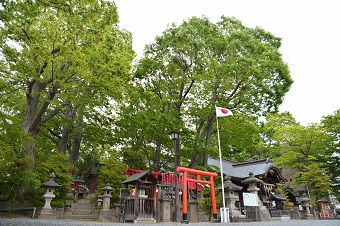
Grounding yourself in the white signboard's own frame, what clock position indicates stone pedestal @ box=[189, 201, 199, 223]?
The stone pedestal is roughly at 3 o'clock from the white signboard.

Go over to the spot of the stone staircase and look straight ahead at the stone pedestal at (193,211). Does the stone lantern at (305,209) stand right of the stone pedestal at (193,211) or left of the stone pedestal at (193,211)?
left

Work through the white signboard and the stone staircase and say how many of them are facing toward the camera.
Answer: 2

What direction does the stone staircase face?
toward the camera

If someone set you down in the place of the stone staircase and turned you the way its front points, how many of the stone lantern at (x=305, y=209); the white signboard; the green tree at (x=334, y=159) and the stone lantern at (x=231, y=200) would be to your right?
0

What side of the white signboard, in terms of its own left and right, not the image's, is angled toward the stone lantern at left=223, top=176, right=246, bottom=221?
right

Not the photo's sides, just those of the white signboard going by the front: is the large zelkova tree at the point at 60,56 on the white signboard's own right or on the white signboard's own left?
on the white signboard's own right

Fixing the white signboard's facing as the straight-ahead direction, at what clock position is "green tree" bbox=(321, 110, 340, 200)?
The green tree is roughly at 7 o'clock from the white signboard.

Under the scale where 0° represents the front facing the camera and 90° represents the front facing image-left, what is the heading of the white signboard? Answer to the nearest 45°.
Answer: approximately 0°

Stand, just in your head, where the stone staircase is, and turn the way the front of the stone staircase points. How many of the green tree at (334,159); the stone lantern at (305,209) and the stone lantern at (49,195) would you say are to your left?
2

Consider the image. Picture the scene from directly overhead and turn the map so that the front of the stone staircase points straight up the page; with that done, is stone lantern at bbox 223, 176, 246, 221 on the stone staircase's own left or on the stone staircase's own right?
on the stone staircase's own left

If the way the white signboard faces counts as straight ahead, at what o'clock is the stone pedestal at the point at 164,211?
The stone pedestal is roughly at 2 o'clock from the white signboard.

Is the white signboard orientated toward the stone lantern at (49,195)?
no

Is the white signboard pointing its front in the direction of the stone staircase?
no

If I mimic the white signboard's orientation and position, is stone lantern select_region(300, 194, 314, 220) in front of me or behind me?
behind

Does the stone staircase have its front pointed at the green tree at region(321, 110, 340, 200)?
no

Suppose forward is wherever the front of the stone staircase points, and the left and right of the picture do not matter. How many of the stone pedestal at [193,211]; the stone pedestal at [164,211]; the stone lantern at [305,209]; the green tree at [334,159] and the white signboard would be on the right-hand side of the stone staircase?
0
